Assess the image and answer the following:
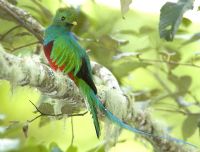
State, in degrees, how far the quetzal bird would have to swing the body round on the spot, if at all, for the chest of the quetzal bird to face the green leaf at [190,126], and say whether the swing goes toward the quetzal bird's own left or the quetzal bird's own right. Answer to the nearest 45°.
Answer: approximately 135° to the quetzal bird's own right

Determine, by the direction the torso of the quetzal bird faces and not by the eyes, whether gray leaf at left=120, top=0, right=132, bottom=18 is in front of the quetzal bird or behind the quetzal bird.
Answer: behind

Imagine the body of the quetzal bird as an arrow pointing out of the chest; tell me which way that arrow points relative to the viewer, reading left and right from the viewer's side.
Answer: facing to the left of the viewer
